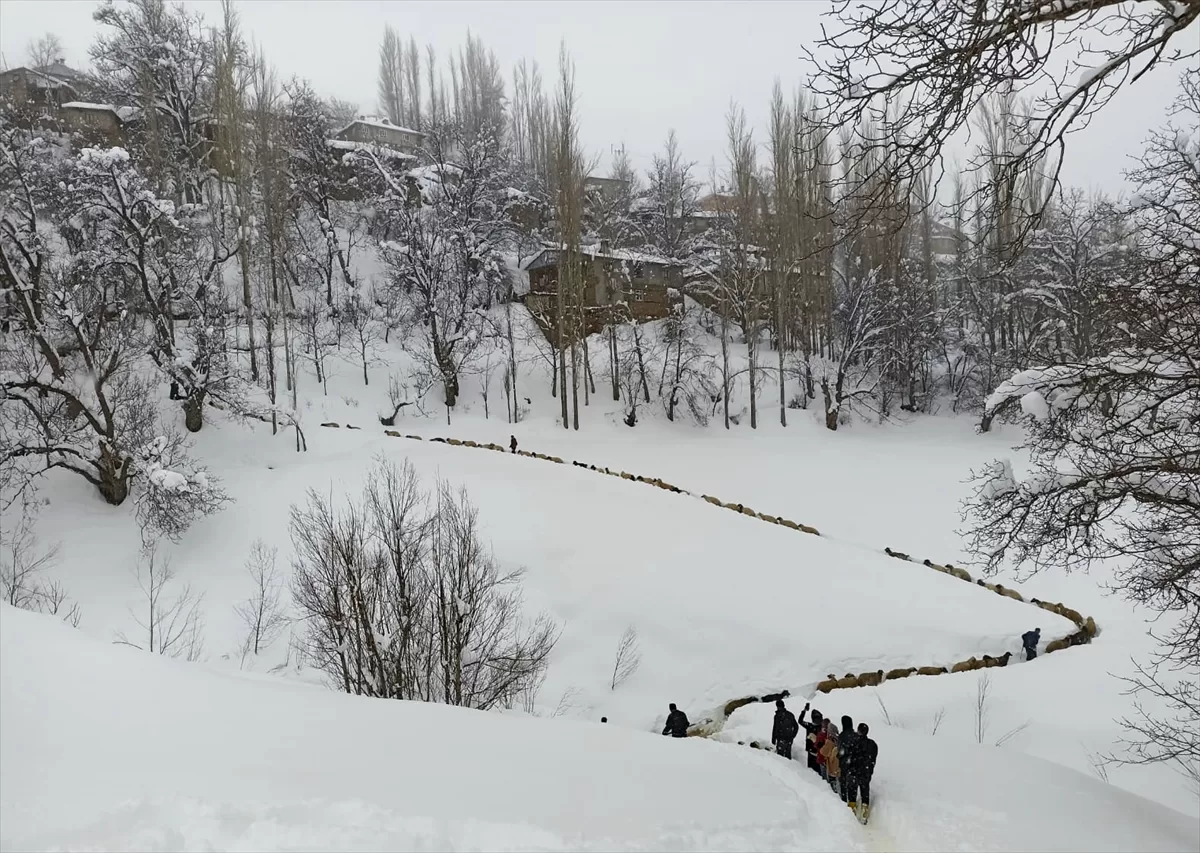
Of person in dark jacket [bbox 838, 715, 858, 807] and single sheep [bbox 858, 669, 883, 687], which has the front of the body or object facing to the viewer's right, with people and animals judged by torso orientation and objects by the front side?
the single sheep

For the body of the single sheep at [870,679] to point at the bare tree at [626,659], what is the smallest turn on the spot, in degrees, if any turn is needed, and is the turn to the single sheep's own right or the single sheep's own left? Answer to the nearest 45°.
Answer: approximately 180°

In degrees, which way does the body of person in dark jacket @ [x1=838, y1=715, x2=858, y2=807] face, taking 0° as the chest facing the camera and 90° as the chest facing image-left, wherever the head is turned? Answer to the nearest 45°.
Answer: approximately 180°
